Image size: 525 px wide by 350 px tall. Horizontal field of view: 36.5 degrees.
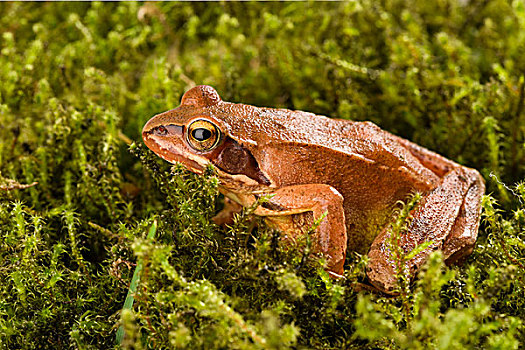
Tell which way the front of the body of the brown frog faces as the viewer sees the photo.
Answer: to the viewer's left
